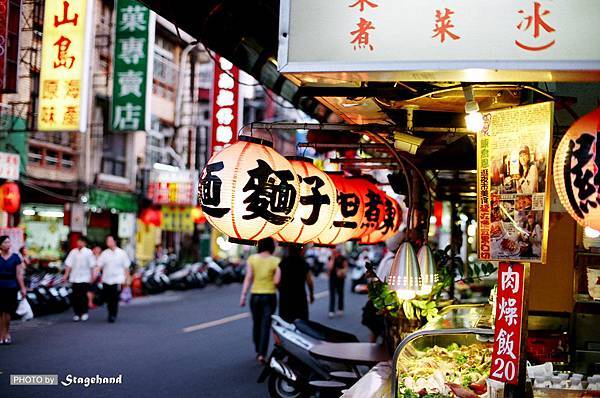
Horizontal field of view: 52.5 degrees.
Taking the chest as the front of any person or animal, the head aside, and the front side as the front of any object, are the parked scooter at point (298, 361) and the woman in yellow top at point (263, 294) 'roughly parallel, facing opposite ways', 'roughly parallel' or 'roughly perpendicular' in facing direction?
roughly perpendicular

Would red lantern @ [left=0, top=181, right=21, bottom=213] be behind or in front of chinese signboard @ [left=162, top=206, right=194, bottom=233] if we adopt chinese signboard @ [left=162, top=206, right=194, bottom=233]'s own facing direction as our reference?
in front

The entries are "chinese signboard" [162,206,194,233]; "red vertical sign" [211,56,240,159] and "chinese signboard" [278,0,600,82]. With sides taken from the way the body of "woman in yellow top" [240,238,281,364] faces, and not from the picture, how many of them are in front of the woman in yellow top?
2

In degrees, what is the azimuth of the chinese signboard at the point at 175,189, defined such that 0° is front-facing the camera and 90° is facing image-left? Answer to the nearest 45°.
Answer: approximately 0°

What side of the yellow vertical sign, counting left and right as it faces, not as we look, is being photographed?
front

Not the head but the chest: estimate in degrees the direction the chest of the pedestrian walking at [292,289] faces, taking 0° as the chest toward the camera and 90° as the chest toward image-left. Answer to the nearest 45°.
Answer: approximately 180°

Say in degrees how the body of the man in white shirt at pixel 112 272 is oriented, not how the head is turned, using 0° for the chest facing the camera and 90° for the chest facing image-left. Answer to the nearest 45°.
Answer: approximately 0°

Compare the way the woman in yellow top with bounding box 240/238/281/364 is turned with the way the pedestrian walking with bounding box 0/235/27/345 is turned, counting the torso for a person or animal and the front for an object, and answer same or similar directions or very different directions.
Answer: very different directions

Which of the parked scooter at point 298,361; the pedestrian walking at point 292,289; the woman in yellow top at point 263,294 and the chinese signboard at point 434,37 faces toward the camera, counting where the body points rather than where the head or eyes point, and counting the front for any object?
the chinese signboard

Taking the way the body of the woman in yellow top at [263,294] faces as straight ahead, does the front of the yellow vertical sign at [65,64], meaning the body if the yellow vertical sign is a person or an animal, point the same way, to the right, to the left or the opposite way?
the opposite way

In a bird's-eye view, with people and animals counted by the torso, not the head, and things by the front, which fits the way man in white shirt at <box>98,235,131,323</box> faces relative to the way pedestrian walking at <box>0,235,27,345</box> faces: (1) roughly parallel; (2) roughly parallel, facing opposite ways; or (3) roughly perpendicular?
roughly parallel

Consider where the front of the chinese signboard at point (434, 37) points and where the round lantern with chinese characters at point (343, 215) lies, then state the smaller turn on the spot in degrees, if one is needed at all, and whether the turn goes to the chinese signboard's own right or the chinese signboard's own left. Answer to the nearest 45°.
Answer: approximately 180°

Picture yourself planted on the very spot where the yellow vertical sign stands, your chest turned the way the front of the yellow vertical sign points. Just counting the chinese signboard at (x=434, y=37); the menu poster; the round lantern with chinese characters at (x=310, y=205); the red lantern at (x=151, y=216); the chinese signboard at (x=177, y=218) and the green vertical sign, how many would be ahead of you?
3

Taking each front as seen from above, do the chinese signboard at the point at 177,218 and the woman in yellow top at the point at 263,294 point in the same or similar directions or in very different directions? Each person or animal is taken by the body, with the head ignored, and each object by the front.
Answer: very different directions

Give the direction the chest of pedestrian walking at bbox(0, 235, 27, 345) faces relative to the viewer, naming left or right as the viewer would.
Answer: facing the viewer
